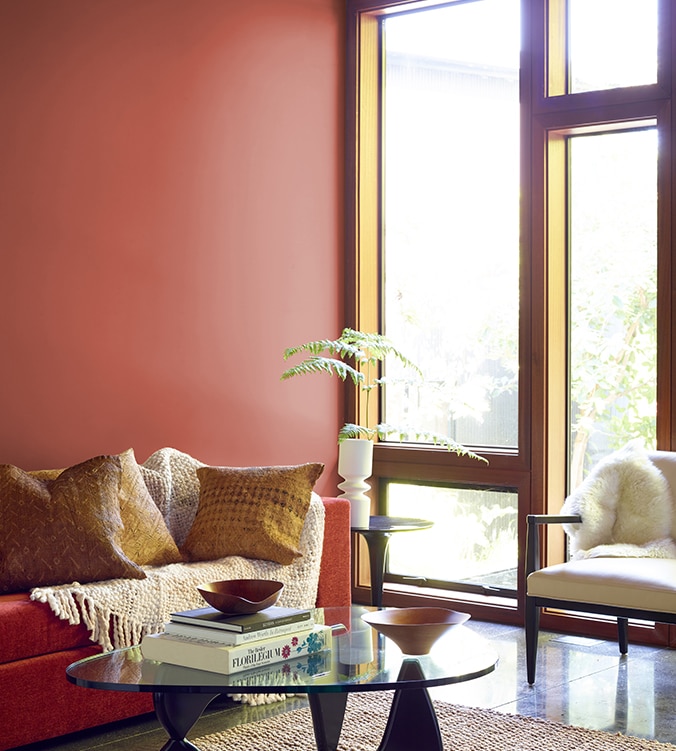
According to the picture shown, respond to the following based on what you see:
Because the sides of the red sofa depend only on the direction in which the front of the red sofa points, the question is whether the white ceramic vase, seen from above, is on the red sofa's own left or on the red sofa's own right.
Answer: on the red sofa's own left

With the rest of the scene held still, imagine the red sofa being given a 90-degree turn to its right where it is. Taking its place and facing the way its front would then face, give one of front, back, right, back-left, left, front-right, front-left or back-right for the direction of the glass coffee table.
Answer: left

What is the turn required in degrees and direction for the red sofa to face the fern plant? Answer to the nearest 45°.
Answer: approximately 90° to its left

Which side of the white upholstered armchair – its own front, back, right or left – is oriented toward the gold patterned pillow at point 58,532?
front

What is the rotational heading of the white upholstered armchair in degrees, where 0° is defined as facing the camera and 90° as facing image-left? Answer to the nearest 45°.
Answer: approximately 45°

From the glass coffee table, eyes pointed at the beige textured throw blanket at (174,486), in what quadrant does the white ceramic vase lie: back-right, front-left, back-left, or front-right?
front-right

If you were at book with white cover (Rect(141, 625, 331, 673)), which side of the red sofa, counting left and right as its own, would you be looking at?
front

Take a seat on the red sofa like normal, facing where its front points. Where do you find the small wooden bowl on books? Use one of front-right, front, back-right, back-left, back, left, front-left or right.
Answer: front

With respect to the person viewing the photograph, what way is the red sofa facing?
facing the viewer and to the right of the viewer

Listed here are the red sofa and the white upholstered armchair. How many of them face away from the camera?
0

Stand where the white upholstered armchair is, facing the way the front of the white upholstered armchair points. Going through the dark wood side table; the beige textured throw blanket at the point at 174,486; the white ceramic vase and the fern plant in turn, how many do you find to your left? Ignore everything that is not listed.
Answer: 0

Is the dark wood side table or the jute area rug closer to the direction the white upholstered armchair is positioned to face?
the jute area rug

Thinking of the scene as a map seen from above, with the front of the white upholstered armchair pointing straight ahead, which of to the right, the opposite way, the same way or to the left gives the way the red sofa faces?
to the left

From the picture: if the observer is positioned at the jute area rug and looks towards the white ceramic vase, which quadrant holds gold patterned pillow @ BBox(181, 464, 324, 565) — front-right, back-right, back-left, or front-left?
front-left

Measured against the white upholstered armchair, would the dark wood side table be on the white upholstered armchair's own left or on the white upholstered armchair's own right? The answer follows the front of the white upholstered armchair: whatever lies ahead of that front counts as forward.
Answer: on the white upholstered armchair's own right

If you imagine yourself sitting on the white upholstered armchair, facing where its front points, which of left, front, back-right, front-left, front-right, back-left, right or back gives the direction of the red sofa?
front

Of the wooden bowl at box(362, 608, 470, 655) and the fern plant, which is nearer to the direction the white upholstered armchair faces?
the wooden bowl
